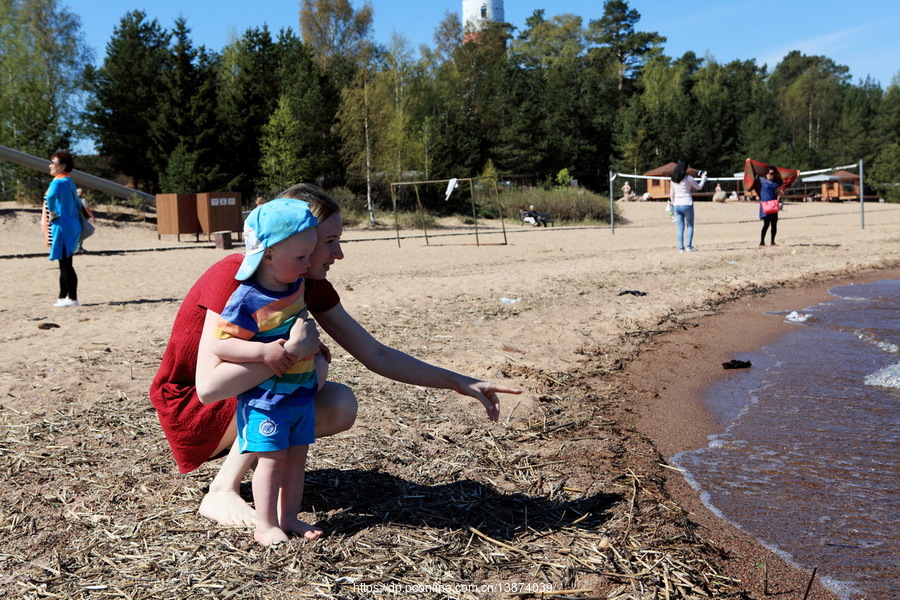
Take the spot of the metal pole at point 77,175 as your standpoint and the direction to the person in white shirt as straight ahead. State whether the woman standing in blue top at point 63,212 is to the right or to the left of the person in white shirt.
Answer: right

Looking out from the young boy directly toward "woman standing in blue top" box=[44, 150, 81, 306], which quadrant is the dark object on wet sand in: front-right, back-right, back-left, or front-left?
front-right

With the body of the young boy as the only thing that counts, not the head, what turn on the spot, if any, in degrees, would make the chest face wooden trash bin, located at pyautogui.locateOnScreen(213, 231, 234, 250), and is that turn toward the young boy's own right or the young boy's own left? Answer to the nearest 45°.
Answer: approximately 135° to the young boy's own left

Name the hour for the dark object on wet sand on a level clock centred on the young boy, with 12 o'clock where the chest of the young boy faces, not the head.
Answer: The dark object on wet sand is roughly at 9 o'clock from the young boy.

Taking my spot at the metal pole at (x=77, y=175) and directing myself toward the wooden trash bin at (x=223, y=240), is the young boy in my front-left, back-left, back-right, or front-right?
front-right

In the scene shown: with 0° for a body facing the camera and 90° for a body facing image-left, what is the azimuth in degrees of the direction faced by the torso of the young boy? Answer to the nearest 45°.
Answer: approximately 315°

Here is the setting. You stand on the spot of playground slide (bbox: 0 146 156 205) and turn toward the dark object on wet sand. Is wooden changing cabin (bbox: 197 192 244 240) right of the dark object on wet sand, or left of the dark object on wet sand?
left

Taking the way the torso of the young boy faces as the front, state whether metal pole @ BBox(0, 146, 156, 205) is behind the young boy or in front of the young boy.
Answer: behind

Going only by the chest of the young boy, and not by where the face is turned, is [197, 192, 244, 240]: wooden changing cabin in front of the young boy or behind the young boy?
behind

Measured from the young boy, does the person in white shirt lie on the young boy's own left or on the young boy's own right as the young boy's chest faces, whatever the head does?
on the young boy's own left
